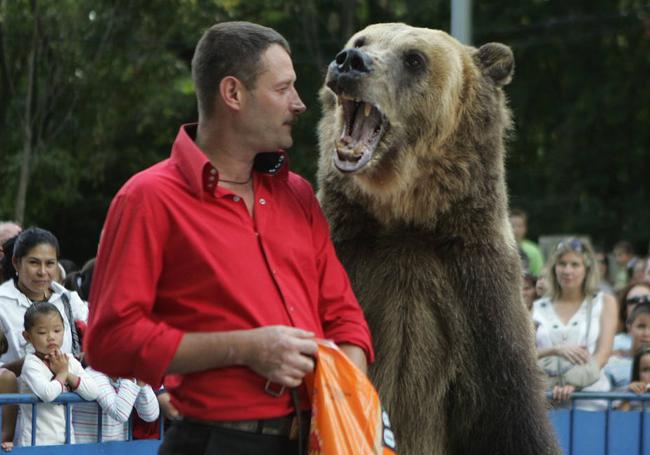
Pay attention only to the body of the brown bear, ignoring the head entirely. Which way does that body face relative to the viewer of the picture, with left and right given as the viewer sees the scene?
facing the viewer and to the left of the viewer

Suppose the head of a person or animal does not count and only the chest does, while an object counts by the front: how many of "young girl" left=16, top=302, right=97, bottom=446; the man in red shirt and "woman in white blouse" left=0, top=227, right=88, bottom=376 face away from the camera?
0

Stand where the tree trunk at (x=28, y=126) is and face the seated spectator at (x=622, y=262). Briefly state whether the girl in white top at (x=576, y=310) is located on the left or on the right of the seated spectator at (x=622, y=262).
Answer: right

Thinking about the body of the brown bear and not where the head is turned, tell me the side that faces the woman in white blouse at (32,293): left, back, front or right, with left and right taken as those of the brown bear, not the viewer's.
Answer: right

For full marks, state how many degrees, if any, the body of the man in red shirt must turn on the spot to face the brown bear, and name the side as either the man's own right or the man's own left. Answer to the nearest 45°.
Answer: approximately 90° to the man's own left

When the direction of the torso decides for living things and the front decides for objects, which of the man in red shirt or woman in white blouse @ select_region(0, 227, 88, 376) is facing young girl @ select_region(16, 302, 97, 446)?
the woman in white blouse

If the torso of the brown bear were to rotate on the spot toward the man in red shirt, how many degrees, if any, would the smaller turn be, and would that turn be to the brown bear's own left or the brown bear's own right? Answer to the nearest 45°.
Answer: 0° — it already faces them

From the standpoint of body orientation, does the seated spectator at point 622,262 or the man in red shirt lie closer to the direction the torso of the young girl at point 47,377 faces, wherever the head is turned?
the man in red shirt

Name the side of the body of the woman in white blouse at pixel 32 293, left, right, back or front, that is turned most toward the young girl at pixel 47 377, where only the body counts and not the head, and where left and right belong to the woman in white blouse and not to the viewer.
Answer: front

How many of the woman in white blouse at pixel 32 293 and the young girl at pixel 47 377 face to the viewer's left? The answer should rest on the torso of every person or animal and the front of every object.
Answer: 0

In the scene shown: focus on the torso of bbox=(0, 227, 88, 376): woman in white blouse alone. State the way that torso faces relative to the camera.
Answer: toward the camera

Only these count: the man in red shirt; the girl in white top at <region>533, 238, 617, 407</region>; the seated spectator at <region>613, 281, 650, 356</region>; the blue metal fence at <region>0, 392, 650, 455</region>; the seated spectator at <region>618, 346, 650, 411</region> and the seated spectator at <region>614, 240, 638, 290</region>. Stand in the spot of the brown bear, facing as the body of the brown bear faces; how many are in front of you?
1

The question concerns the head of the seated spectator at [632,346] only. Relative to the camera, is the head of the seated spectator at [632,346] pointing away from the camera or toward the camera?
toward the camera

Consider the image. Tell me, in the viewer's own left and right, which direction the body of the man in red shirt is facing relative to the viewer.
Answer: facing the viewer and to the right of the viewer

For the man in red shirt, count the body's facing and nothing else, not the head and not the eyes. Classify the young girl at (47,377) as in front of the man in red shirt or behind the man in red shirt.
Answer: behind
